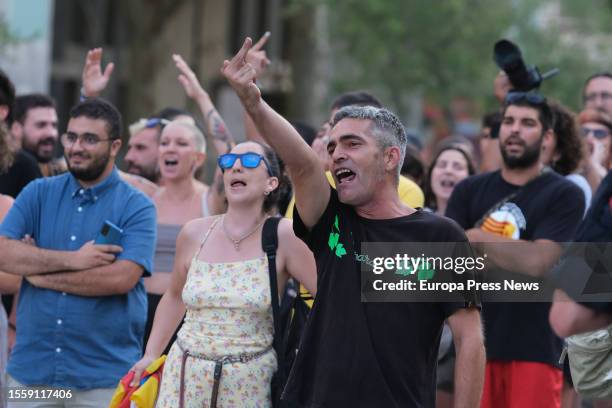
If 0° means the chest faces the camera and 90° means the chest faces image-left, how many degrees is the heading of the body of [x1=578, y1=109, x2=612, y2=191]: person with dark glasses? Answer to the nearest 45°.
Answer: approximately 45°

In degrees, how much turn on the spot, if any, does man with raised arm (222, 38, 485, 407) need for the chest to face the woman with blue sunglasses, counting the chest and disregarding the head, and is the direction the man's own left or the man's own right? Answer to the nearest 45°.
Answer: approximately 90° to the man's own right

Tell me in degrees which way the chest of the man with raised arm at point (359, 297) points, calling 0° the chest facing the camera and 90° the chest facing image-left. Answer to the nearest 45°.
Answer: approximately 45°
